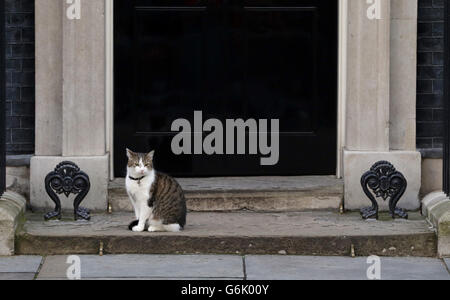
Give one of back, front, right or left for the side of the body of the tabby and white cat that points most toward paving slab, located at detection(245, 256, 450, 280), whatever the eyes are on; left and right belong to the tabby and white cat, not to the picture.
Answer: left

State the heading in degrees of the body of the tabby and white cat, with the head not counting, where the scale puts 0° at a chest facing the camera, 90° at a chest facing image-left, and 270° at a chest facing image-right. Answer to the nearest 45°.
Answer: approximately 45°

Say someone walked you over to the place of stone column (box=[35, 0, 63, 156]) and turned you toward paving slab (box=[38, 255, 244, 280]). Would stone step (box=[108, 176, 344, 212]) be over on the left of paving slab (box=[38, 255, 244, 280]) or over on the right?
left

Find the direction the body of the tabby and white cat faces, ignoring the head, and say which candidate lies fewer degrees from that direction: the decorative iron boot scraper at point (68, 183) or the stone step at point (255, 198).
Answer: the decorative iron boot scraper

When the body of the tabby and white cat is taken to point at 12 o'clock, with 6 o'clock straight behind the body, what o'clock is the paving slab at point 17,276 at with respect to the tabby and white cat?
The paving slab is roughly at 12 o'clock from the tabby and white cat.

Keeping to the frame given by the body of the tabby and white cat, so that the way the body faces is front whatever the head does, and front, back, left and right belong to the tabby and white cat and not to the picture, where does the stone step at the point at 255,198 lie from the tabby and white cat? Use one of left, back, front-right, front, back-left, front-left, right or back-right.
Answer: back

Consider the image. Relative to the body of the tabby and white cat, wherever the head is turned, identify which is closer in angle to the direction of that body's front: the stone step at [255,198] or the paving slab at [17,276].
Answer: the paving slab

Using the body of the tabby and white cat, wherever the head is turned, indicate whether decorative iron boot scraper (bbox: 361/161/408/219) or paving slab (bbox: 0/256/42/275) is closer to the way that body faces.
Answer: the paving slab

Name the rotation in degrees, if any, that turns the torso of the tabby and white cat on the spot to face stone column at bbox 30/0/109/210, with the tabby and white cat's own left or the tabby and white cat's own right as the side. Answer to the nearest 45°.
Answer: approximately 90° to the tabby and white cat's own right

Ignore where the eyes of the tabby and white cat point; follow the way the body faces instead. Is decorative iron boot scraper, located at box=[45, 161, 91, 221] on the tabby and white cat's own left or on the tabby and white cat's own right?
on the tabby and white cat's own right

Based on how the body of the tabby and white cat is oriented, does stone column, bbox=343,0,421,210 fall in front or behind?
behind

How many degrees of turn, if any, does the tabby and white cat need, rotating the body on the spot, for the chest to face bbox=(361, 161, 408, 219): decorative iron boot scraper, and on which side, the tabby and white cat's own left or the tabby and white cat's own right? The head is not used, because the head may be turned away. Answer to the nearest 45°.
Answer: approximately 135° to the tabby and white cat's own left

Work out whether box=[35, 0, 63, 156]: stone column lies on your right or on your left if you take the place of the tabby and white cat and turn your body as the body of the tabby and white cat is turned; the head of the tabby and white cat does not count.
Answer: on your right

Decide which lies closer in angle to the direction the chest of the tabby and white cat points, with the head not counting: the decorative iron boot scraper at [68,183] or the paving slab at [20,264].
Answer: the paving slab
